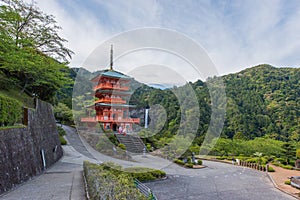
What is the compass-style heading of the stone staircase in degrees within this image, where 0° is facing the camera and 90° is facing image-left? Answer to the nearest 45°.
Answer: approximately 315°

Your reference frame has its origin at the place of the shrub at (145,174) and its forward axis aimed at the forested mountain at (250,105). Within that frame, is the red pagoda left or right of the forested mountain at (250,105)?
left

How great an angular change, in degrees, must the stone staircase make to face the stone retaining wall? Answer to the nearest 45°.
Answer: approximately 45° to its right

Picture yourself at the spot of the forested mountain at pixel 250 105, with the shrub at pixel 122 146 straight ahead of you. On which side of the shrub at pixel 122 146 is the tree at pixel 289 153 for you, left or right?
left

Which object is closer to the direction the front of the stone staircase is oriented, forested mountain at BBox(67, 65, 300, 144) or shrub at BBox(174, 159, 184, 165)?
the shrub

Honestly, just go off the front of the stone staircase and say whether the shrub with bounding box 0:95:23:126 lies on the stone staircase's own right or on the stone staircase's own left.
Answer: on the stone staircase's own right

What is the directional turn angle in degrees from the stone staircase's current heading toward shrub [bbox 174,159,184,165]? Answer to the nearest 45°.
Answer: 0° — it already faces it

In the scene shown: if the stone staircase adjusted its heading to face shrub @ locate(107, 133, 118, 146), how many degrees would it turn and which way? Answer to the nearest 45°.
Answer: approximately 135° to its right

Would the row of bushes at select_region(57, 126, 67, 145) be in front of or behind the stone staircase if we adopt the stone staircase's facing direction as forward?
behind

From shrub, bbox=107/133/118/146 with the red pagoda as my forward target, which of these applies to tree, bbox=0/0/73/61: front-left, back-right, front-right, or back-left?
back-left
